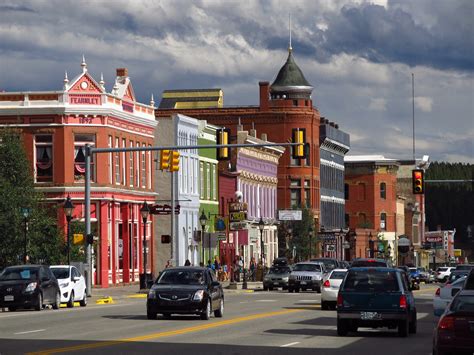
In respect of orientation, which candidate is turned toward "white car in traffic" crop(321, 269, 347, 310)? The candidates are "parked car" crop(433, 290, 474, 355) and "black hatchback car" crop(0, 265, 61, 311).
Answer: "parked car" crop(433, 290, 474, 355)

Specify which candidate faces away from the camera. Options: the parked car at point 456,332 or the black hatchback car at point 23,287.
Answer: the parked car

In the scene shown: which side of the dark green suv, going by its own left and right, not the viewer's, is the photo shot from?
back

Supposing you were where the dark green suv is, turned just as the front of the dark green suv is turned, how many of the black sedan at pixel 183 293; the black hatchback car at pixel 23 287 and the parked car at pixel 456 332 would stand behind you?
1

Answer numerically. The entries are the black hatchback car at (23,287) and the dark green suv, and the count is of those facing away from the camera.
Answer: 1

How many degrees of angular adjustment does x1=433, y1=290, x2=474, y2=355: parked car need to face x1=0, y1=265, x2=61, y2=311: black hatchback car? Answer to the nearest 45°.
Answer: approximately 45° to its left

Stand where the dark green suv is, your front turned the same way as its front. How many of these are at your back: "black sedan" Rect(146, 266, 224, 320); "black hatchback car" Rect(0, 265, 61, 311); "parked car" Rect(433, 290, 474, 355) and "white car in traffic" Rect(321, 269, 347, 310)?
1

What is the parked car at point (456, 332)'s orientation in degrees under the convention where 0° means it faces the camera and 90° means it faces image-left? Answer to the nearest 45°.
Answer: approximately 180°

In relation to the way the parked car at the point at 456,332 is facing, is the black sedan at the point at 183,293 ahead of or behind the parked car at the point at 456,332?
ahead

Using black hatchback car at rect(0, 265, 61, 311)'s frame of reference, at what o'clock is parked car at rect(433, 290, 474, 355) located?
The parked car is roughly at 10 o'clock from the black hatchback car.

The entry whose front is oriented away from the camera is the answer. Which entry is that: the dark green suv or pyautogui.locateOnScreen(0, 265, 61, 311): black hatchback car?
the dark green suv

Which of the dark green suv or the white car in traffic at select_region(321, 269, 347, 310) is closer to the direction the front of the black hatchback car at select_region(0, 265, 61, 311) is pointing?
the dark green suv

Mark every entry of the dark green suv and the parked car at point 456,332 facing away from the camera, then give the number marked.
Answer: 2

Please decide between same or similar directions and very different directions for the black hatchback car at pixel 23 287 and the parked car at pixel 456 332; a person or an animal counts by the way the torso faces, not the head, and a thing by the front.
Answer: very different directions

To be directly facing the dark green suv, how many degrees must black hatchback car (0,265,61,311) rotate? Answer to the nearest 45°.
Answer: approximately 90° to its left

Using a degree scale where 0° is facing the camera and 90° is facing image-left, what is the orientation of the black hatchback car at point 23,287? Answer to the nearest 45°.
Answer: approximately 45°

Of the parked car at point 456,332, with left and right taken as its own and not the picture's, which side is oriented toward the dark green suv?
front
